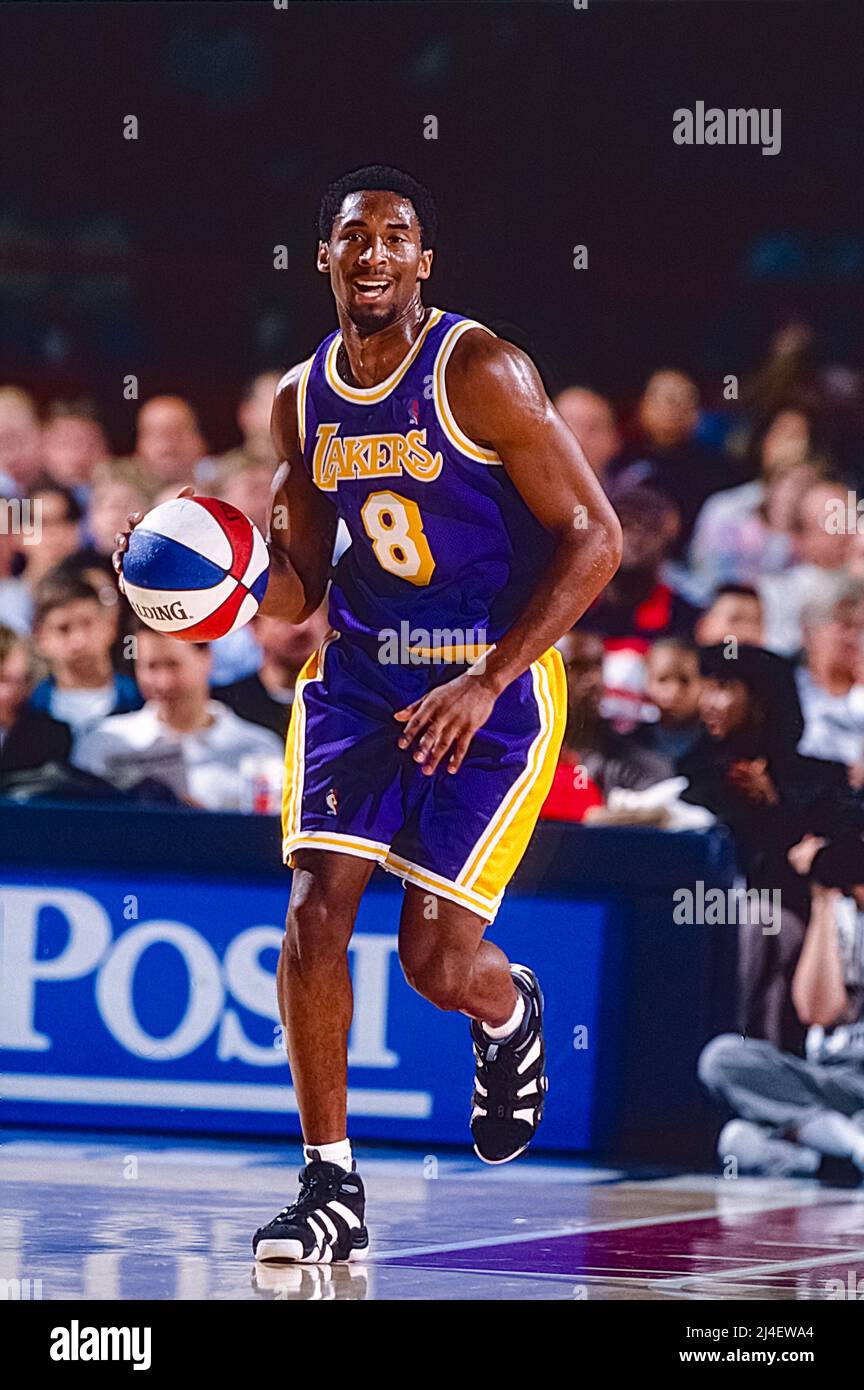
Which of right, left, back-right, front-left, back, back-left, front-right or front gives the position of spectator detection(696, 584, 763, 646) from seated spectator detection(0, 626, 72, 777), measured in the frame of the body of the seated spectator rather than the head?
left

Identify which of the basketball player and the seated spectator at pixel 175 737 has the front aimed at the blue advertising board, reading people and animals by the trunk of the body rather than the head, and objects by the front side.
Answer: the seated spectator

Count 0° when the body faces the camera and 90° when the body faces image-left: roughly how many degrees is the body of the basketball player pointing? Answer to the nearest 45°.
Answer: approximately 45°

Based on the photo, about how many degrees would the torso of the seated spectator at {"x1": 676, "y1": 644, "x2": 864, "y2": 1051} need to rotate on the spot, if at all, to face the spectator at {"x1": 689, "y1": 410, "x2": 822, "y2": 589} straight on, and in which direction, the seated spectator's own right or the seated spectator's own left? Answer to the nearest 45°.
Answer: approximately 135° to the seated spectator's own right

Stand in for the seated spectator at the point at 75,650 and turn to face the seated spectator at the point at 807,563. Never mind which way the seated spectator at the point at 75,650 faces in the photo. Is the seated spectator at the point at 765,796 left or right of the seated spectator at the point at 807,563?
right

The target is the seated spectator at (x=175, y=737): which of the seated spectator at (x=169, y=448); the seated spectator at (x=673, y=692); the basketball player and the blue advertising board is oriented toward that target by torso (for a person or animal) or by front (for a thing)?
the seated spectator at (x=169, y=448)

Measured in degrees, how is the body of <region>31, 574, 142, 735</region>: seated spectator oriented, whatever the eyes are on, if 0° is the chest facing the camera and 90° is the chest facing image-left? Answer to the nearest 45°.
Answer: approximately 0°

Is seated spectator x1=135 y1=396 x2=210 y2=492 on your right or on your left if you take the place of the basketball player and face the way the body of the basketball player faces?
on your right
